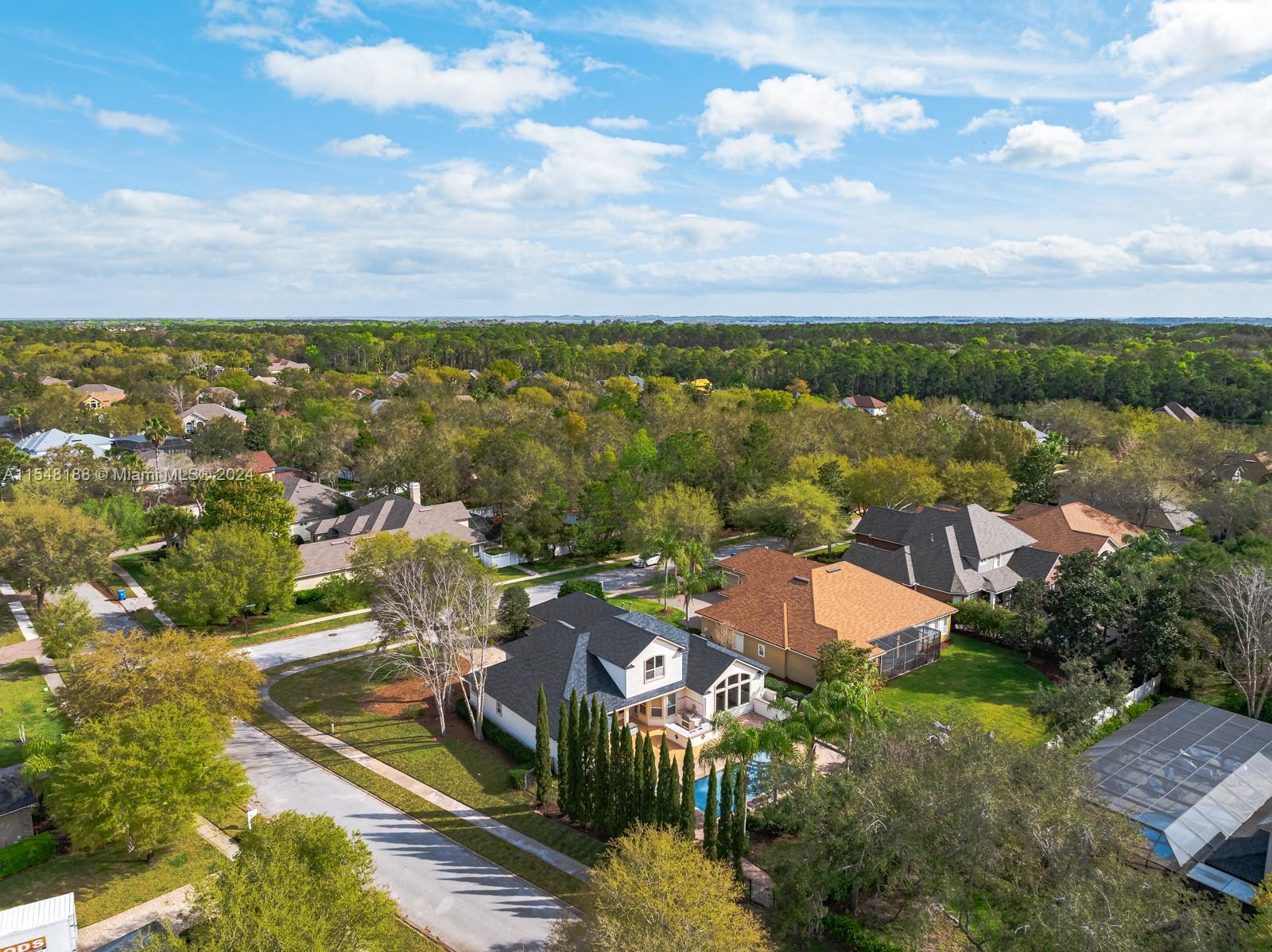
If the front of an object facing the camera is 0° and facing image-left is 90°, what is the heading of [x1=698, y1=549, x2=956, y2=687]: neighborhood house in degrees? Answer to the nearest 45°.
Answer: approximately 135°

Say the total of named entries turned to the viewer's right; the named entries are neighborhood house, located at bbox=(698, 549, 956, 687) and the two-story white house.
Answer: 0

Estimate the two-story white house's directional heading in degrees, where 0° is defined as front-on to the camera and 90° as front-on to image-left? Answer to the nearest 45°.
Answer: approximately 135°

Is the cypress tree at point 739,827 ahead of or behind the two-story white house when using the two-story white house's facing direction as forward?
behind

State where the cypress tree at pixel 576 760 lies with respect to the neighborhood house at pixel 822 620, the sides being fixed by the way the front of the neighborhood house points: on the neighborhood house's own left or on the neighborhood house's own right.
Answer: on the neighborhood house's own left

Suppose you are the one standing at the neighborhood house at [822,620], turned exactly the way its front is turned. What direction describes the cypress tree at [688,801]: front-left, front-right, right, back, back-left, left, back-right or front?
back-left

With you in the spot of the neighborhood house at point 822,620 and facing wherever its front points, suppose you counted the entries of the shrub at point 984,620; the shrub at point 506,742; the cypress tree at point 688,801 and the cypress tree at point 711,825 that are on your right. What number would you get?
1

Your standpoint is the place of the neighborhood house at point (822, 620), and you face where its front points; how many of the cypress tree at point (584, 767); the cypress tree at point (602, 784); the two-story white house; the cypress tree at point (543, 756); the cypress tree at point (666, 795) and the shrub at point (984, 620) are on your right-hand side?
1

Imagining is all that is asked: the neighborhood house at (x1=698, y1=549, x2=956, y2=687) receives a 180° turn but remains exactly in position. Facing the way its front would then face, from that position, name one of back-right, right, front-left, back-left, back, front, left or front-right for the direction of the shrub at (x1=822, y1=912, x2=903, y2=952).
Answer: front-right

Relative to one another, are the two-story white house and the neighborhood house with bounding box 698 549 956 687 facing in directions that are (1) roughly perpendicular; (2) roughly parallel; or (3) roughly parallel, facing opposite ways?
roughly parallel

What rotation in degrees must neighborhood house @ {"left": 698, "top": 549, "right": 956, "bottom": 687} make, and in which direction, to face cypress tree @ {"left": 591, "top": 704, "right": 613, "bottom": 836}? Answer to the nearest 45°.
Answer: approximately 135° to its left

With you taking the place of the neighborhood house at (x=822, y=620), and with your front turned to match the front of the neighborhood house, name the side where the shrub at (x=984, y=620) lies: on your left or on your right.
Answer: on your right

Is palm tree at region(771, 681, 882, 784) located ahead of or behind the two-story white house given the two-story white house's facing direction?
behind

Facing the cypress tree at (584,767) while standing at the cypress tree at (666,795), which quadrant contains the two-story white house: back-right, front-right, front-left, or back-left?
front-right

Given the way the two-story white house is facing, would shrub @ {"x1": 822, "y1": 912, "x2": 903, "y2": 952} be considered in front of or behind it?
behind

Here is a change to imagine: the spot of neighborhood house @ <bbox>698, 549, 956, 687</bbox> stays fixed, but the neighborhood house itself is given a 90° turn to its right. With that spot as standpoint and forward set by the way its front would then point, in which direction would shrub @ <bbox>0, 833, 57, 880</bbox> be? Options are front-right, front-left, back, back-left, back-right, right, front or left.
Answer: back

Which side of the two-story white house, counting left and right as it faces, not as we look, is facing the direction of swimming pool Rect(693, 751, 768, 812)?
back
